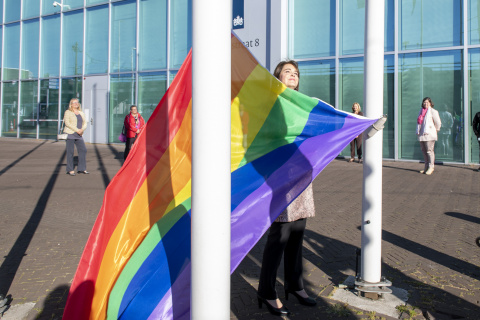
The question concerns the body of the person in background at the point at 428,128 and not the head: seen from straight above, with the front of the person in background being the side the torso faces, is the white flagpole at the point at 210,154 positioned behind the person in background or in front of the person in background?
in front

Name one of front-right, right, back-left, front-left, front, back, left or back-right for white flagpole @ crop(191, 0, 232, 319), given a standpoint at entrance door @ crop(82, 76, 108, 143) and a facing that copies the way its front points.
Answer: front

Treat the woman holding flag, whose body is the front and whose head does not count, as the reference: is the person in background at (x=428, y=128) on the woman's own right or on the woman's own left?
on the woman's own left

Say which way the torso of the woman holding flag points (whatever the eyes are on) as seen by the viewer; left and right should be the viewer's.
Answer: facing the viewer and to the right of the viewer

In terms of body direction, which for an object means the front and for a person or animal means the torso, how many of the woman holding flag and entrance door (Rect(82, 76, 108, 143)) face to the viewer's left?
0

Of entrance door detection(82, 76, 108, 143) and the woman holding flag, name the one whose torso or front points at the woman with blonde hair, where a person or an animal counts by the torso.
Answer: the entrance door

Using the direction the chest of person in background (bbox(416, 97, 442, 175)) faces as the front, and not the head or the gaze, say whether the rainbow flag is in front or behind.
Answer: in front

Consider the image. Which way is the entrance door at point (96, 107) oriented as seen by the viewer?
toward the camera

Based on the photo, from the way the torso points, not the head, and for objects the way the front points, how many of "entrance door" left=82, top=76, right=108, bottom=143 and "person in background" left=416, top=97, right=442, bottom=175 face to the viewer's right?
0

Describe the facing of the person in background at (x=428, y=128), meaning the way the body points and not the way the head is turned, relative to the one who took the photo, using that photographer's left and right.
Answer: facing the viewer and to the left of the viewer

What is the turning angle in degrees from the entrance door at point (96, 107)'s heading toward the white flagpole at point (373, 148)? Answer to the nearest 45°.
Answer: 0° — it already faces it

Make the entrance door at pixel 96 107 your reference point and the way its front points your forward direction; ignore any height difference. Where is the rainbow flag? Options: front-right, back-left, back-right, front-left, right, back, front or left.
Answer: front
